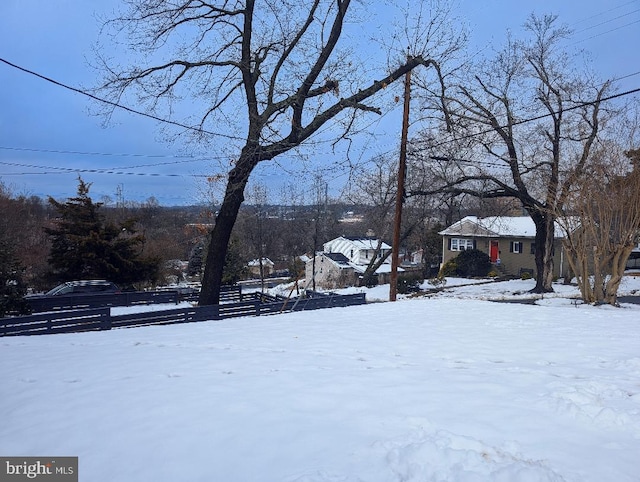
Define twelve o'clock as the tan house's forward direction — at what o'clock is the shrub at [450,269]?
The shrub is roughly at 2 o'clock from the tan house.

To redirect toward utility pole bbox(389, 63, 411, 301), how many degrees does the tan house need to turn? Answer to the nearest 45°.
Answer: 0° — it already faces it

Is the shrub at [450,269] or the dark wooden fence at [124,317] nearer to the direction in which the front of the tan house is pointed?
the dark wooden fence

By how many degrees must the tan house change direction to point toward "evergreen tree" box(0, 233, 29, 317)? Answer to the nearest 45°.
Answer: approximately 45° to its right

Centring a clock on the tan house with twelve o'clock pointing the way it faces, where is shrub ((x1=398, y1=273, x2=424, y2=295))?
The shrub is roughly at 1 o'clock from the tan house.

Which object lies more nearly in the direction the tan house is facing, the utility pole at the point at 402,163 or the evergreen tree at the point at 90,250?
the utility pole

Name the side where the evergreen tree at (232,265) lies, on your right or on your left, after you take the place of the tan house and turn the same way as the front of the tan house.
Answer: on your right

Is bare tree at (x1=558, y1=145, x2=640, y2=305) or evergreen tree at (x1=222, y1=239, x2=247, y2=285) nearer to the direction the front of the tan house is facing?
the bare tree

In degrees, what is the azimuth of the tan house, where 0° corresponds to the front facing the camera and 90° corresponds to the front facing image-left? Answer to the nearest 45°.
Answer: approximately 0°
